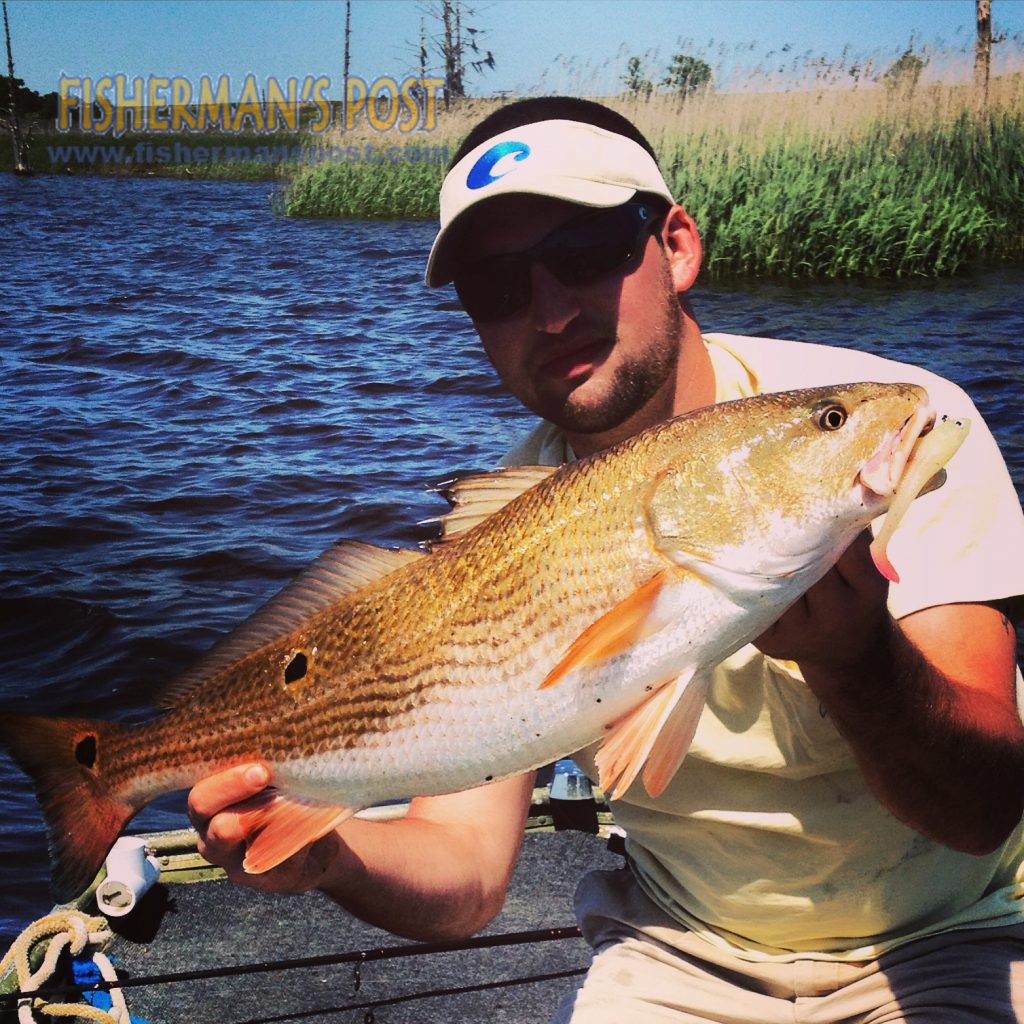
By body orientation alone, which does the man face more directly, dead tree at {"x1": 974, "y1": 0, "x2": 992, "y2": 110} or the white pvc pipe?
the white pvc pipe

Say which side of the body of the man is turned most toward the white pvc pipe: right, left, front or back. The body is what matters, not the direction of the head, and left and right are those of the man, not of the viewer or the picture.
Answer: right

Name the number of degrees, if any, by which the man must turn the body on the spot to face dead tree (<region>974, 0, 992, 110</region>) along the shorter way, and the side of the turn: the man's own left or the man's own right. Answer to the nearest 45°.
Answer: approximately 135° to the man's own right

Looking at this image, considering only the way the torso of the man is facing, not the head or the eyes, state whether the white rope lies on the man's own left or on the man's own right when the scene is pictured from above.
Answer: on the man's own right

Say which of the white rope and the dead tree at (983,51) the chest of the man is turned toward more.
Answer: the white rope
